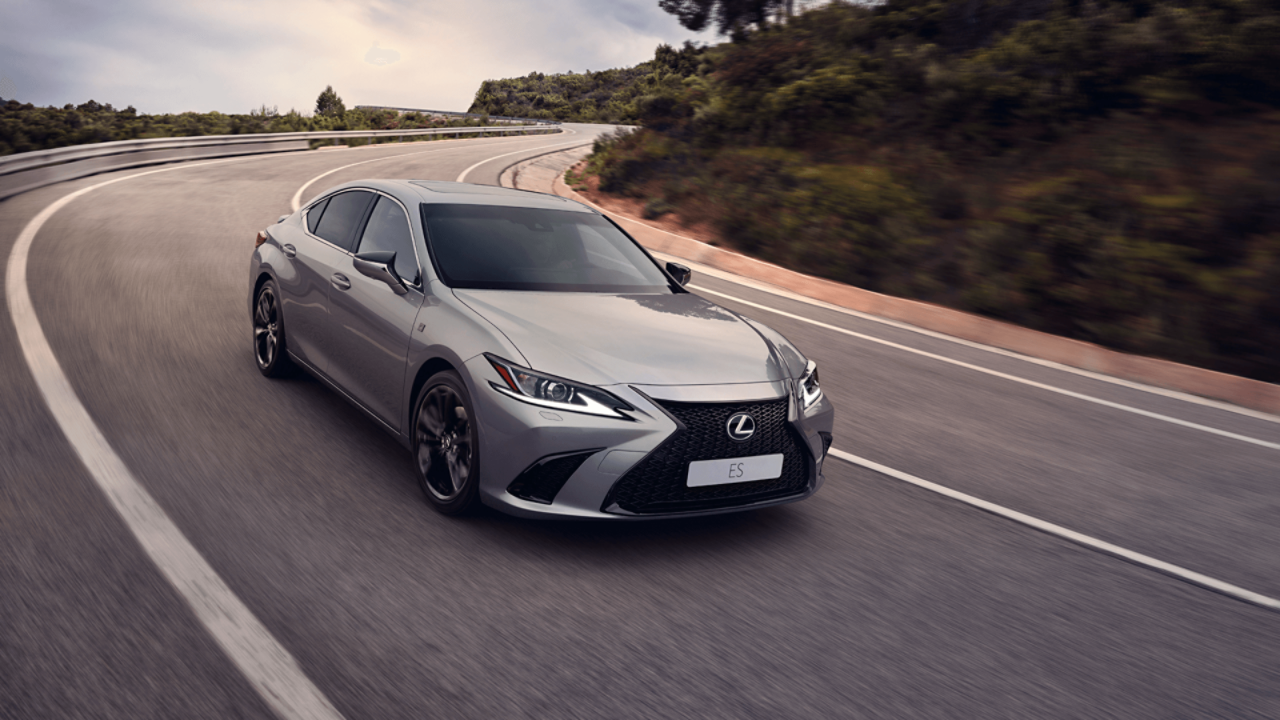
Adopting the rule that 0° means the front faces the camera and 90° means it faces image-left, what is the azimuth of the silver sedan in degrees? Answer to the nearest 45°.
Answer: approximately 315°

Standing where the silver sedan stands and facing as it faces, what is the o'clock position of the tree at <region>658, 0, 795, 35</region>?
The tree is roughly at 8 o'clock from the silver sedan.

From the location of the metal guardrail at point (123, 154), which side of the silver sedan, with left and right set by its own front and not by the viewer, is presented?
back

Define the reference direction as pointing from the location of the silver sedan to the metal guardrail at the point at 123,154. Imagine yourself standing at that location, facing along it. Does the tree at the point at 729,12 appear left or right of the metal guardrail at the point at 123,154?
right
